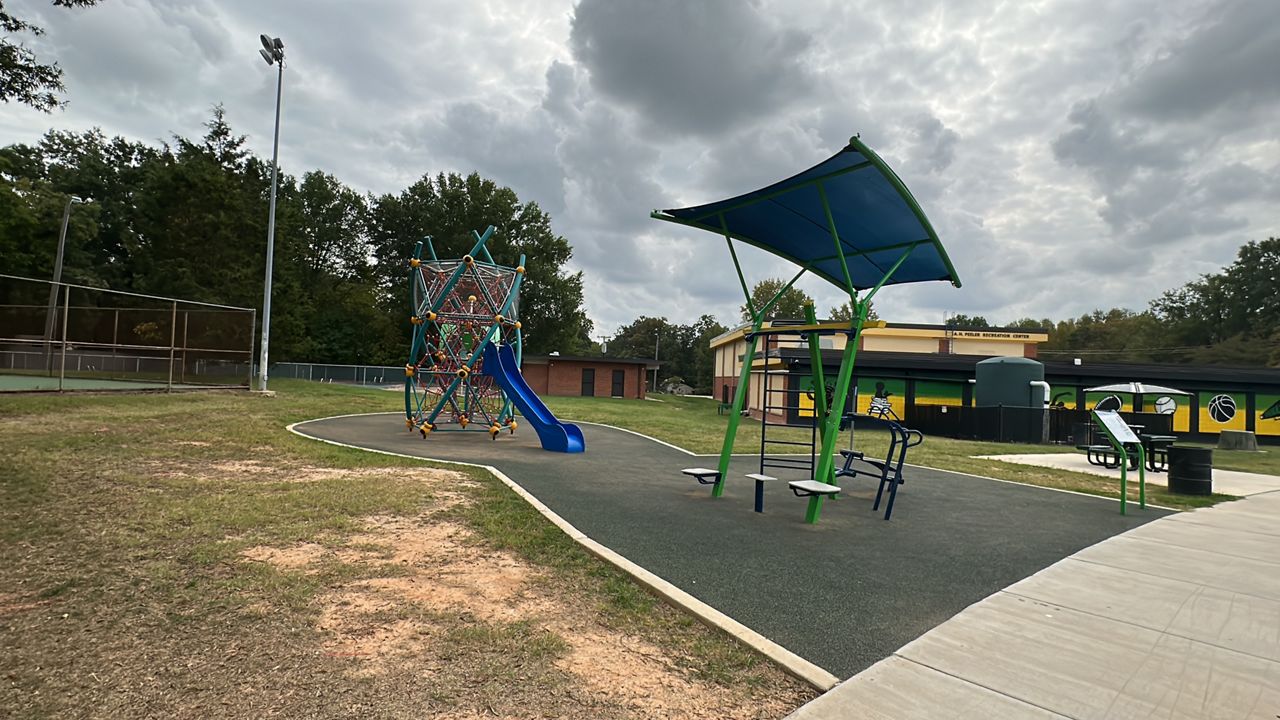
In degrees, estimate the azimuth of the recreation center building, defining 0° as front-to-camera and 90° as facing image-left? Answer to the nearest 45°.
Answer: approximately 0°

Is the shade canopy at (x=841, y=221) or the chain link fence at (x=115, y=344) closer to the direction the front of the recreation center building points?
the shade canopy

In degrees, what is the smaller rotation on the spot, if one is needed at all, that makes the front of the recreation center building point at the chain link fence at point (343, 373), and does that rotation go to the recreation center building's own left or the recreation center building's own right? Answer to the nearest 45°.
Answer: approximately 90° to the recreation center building's own right

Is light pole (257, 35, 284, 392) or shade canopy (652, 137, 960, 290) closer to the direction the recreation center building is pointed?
the shade canopy

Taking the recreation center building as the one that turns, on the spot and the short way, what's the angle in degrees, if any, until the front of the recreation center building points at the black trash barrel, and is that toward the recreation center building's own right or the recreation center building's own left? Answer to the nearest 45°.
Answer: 0° — it already faces it

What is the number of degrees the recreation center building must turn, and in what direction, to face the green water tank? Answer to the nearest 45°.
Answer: approximately 45° to its right

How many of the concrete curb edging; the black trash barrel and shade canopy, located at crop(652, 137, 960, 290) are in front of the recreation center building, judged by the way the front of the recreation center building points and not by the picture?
3

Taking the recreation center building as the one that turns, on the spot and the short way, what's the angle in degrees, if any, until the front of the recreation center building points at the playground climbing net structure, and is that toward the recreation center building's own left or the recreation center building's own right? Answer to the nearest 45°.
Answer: approximately 45° to the recreation center building's own right

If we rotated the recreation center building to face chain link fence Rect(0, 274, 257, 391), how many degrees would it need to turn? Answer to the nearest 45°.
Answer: approximately 45° to its right

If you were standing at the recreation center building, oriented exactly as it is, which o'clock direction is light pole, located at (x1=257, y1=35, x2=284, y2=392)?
The light pole is roughly at 2 o'clock from the recreation center building.

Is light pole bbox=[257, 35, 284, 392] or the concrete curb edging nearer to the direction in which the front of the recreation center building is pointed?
the concrete curb edging
